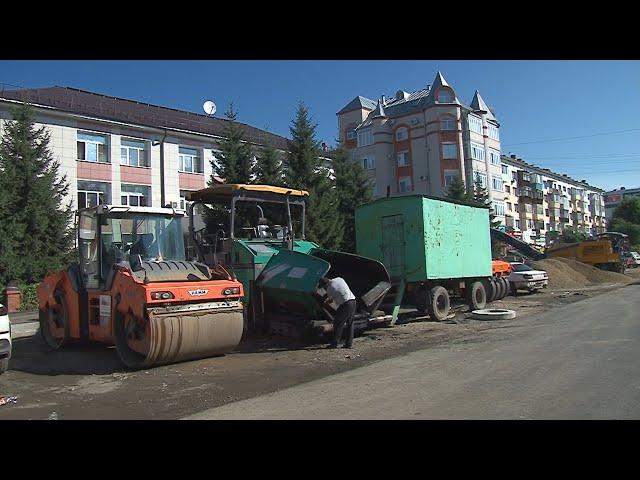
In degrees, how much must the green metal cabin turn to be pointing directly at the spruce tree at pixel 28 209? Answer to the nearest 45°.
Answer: approximately 45° to its right

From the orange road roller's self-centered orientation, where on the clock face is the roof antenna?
The roof antenna is roughly at 8 o'clock from the orange road roller.

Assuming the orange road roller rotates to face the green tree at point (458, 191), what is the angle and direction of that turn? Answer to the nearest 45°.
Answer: approximately 90° to its left

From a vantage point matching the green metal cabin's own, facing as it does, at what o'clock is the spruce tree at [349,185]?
The spruce tree is roughly at 4 o'clock from the green metal cabin.

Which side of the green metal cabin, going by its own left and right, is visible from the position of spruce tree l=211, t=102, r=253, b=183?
right

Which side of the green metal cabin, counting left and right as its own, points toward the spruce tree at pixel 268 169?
right

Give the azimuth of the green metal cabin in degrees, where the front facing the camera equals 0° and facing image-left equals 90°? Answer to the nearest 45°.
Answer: approximately 45°

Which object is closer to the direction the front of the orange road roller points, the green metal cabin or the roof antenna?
the green metal cabin

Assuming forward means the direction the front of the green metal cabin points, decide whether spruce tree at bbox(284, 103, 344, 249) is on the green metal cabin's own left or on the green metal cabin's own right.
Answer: on the green metal cabin's own right

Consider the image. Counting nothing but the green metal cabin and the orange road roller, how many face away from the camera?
0

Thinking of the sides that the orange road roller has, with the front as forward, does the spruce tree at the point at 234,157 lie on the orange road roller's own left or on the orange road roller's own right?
on the orange road roller's own left

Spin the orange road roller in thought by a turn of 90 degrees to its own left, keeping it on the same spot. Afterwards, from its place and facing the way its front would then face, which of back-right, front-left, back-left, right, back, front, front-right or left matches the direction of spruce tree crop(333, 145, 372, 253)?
front

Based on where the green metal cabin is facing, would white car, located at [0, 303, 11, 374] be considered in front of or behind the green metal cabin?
in front

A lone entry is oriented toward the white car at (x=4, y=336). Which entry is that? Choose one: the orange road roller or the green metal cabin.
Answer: the green metal cabin

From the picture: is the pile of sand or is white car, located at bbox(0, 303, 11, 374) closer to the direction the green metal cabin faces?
the white car

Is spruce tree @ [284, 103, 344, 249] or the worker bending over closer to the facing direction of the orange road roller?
the worker bending over
